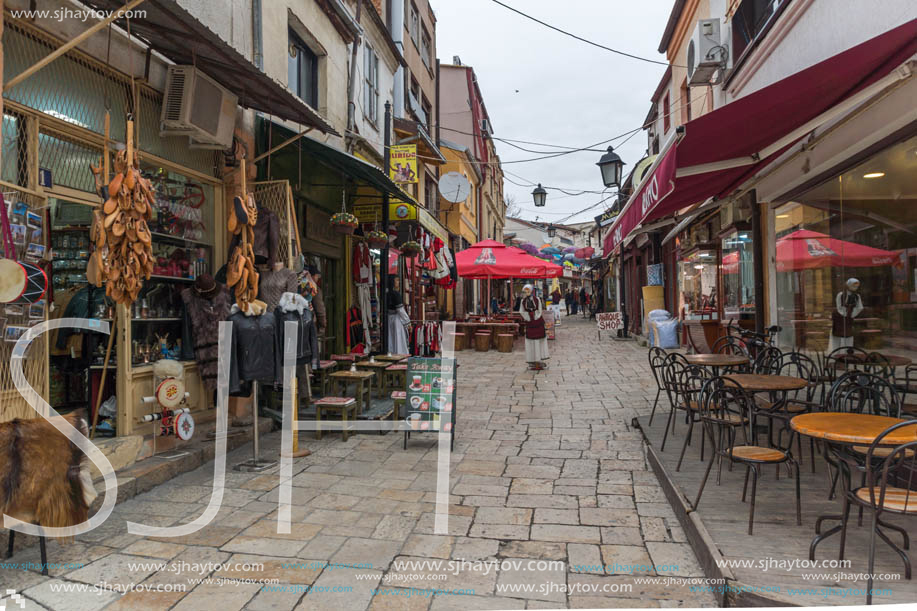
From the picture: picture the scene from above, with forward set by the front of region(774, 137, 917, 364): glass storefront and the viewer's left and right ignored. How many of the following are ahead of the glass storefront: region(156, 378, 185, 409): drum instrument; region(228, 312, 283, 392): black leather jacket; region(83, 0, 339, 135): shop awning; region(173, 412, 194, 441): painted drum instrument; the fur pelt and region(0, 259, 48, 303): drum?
6

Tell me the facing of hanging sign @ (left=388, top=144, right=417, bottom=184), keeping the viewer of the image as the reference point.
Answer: facing the viewer

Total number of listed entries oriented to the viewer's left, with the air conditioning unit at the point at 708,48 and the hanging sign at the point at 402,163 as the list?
1

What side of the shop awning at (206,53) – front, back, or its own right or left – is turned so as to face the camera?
right

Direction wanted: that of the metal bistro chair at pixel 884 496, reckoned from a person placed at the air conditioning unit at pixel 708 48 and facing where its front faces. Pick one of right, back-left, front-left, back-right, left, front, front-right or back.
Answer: left

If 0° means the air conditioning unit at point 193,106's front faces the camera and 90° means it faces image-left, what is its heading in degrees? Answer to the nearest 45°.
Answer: approximately 315°

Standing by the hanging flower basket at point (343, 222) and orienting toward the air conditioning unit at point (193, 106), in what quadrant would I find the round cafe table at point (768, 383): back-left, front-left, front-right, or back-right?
front-left

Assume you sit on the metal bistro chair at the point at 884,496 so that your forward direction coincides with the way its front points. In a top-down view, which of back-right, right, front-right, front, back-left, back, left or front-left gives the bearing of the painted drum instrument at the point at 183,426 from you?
front-left

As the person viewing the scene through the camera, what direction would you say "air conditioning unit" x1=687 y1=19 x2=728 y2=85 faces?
facing to the left of the viewer

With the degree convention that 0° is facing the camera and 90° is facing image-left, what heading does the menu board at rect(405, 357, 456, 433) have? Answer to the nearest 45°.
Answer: approximately 0°

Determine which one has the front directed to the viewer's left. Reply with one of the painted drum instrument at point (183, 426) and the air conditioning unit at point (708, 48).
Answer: the air conditioning unit

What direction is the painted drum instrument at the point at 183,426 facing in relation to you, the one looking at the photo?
facing the viewer and to the right of the viewer

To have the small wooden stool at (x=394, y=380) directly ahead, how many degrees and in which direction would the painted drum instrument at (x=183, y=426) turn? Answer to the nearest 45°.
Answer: approximately 90° to its left

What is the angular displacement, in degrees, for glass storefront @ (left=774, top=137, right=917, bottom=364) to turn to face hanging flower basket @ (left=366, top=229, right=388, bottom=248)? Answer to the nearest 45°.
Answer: approximately 45° to its right
